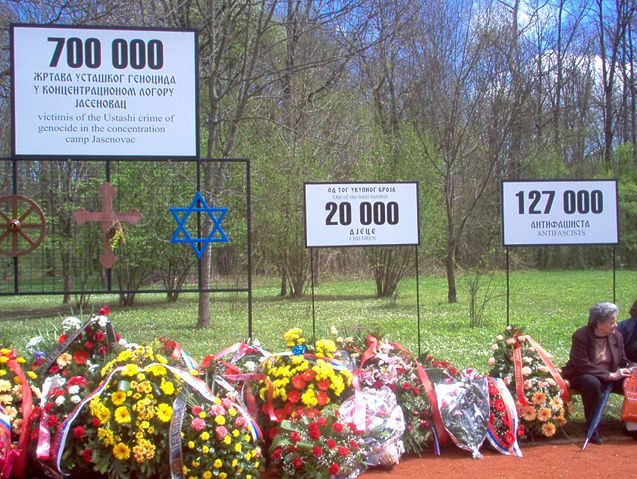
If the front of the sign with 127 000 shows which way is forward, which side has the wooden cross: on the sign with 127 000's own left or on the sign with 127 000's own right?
on the sign with 127 000's own right

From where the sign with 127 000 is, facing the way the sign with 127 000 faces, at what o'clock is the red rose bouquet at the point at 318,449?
The red rose bouquet is roughly at 1 o'clock from the sign with 127 000.

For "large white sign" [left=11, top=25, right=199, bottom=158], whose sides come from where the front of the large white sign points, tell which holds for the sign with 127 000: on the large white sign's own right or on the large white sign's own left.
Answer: on the large white sign's own left

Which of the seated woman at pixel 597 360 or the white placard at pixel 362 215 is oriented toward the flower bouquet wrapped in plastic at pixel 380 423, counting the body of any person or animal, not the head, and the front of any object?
the white placard

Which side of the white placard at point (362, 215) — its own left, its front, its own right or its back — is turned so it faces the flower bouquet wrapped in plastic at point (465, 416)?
front

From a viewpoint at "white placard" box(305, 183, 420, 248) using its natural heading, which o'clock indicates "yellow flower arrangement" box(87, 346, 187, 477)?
The yellow flower arrangement is roughly at 1 o'clock from the white placard.

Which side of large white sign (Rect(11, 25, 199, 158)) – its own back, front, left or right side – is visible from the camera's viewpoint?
front

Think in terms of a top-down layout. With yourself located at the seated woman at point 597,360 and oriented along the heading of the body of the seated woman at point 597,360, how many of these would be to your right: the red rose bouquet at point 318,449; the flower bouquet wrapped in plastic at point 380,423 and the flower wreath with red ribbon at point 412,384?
3

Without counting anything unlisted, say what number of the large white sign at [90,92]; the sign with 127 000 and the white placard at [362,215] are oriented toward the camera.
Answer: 3

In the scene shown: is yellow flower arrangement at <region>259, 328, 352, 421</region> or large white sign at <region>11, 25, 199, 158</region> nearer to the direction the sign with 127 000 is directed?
the yellow flower arrangement

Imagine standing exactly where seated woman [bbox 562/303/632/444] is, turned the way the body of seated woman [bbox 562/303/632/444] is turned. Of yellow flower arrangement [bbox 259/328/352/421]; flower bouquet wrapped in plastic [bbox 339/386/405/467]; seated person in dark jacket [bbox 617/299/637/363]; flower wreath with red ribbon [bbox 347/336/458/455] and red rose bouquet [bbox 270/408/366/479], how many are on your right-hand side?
4

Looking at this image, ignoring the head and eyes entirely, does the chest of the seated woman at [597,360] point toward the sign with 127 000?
no

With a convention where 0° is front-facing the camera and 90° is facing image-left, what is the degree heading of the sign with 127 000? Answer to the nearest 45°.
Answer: approximately 0°
